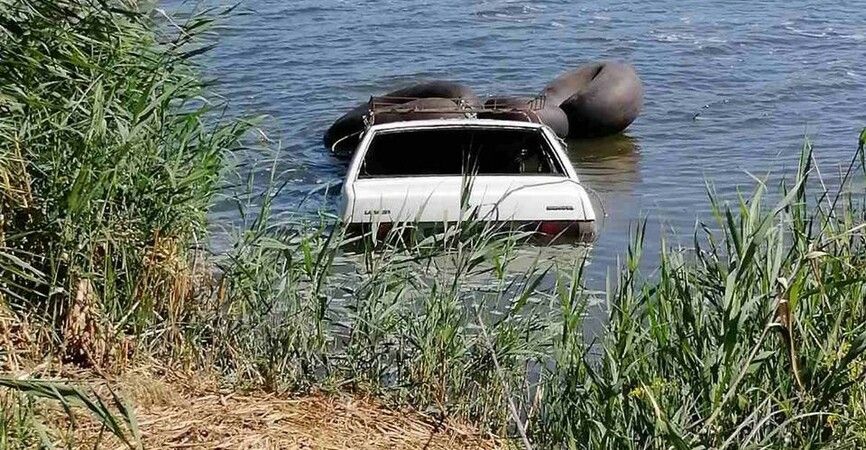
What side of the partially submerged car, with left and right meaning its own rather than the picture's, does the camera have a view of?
back
